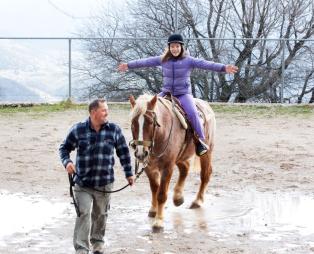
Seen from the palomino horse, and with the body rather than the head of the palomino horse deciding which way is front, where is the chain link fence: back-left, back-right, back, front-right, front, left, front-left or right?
back-right

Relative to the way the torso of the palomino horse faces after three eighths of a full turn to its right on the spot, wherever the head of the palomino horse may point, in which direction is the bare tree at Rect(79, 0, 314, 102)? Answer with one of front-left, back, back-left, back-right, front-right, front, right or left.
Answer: front

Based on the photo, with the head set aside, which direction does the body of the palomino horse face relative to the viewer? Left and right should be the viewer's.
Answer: facing the viewer and to the left of the viewer

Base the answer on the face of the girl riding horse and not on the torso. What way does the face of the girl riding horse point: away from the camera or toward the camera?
toward the camera

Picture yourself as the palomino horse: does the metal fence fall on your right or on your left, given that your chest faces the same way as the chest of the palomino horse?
on your right
